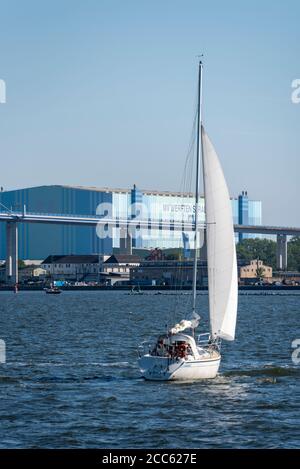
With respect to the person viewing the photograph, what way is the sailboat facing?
facing away from the viewer and to the right of the viewer
